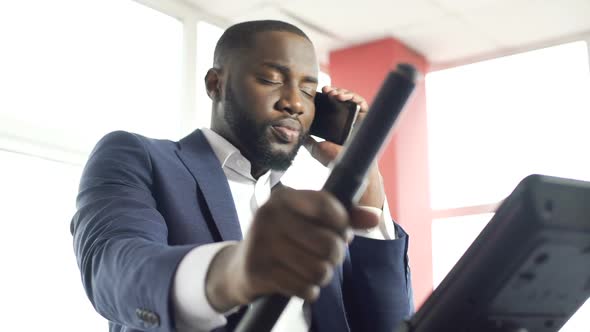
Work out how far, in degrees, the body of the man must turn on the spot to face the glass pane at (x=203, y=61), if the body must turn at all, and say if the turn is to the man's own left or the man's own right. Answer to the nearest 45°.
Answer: approximately 135° to the man's own left

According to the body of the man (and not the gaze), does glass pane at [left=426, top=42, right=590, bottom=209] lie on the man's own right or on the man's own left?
on the man's own left

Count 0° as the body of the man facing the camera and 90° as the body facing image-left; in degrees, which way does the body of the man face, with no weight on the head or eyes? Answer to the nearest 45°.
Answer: approximately 315°

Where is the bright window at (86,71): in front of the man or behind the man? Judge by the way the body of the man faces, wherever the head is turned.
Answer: behind

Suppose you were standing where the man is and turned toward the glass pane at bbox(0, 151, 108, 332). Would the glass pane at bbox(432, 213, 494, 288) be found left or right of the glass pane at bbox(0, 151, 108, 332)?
right
